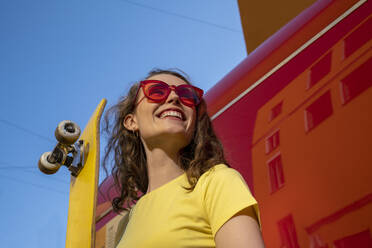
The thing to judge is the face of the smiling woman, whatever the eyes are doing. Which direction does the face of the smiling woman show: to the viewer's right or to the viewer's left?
to the viewer's right

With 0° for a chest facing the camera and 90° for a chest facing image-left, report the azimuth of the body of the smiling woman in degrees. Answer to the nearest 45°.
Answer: approximately 45°
